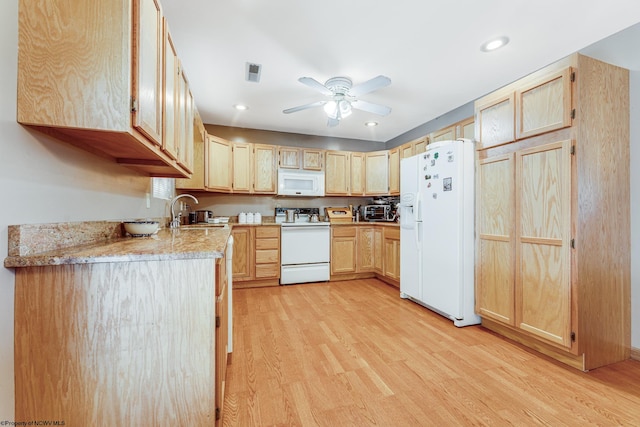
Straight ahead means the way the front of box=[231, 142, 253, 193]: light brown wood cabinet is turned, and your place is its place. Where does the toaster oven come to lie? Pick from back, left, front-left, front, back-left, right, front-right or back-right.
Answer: left

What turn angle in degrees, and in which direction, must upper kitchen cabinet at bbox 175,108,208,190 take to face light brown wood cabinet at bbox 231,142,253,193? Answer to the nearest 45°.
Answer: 0° — it already faces it

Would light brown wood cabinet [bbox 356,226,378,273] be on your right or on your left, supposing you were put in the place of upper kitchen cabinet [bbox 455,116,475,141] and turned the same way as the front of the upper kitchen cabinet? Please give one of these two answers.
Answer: on your right

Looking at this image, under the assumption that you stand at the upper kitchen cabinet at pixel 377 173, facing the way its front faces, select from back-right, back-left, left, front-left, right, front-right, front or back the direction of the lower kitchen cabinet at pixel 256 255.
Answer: front-right

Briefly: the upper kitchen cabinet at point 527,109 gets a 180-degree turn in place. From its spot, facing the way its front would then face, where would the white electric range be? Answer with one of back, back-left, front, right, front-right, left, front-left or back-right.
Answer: back-left

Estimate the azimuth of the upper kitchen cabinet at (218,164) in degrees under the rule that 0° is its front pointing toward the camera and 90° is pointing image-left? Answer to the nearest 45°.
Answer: approximately 315°

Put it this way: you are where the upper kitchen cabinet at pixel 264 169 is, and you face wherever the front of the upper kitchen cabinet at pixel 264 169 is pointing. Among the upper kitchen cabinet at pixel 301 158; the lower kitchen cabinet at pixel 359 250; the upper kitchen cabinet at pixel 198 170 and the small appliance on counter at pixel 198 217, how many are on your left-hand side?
2

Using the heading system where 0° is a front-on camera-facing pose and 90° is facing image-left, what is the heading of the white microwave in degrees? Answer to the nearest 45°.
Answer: approximately 0°

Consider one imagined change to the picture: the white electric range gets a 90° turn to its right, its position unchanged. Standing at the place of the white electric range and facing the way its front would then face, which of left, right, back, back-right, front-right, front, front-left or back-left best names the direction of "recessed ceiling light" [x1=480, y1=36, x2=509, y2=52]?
back-left
